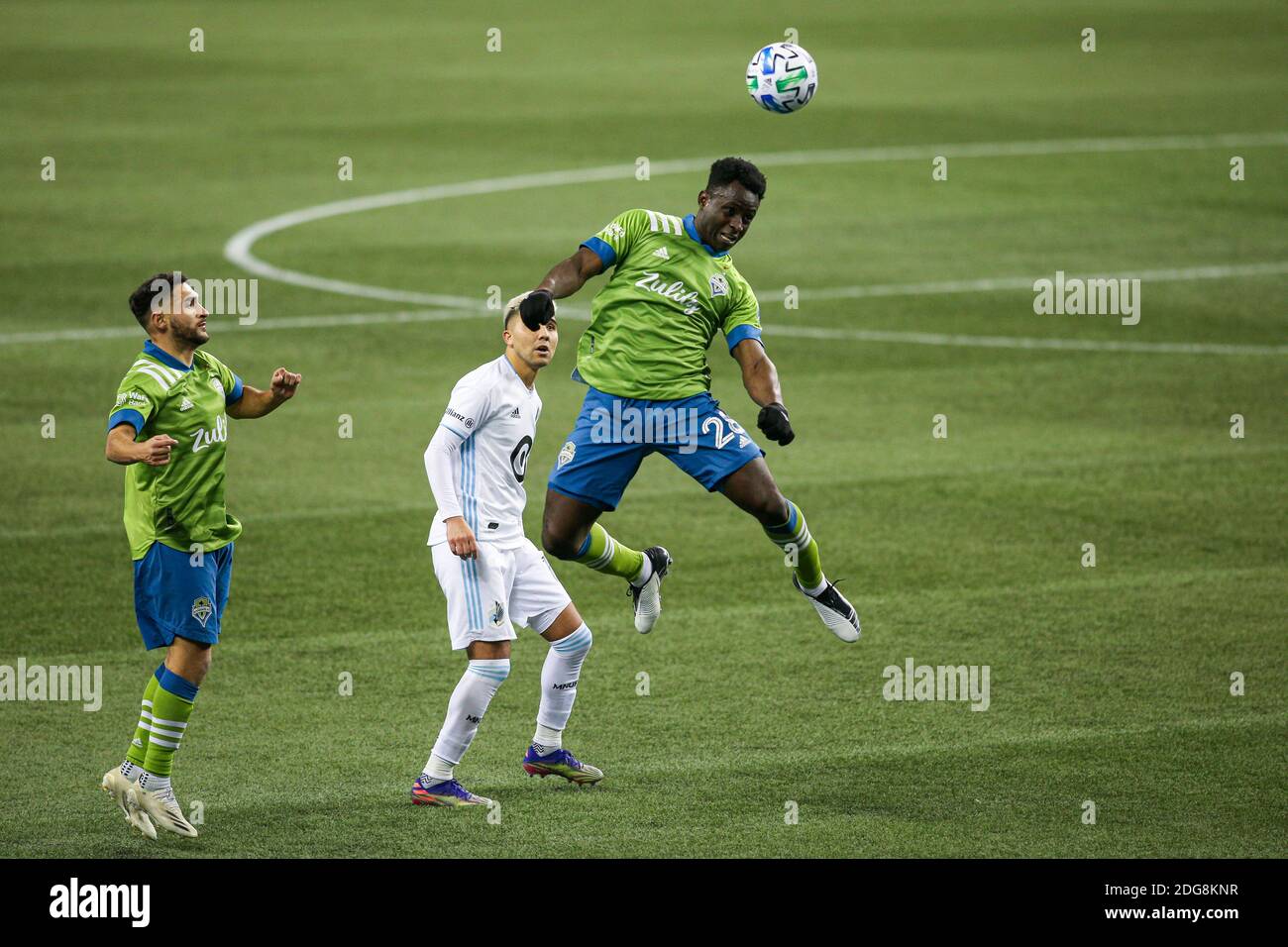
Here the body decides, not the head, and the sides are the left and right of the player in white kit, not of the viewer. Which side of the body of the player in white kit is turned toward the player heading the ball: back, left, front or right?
left

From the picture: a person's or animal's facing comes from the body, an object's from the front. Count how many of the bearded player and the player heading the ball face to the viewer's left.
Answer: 0

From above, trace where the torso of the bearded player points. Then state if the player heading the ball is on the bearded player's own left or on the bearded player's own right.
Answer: on the bearded player's own left

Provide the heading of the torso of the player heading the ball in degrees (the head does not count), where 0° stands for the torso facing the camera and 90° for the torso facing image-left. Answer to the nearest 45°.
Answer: approximately 0°

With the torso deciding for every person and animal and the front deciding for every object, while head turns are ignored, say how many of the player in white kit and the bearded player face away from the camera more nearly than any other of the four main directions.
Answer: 0

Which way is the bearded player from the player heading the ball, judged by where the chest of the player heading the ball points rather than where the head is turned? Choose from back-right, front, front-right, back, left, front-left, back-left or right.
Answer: front-right

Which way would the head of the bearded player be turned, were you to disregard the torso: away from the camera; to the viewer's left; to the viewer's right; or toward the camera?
to the viewer's right

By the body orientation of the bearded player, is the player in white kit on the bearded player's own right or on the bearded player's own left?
on the bearded player's own left

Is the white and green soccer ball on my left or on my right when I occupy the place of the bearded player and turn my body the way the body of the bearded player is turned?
on my left

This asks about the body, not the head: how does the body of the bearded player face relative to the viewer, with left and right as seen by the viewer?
facing the viewer and to the right of the viewer
